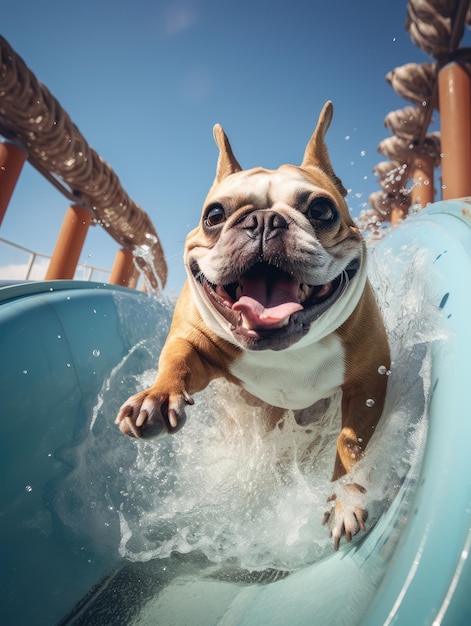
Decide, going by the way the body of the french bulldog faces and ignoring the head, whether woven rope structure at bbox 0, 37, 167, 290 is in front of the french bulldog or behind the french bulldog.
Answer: behind

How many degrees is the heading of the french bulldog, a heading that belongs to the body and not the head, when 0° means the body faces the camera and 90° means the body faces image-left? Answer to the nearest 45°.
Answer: approximately 0°

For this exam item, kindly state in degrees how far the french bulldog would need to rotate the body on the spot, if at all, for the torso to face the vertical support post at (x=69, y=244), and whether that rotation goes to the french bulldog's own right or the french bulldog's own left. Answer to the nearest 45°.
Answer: approximately 135° to the french bulldog's own right

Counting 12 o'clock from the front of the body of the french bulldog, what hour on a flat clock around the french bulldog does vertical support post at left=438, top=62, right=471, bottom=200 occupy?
The vertical support post is roughly at 7 o'clock from the french bulldog.

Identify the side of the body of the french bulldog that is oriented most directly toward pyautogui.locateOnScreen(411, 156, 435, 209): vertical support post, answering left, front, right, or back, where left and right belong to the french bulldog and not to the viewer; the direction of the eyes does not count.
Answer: back
